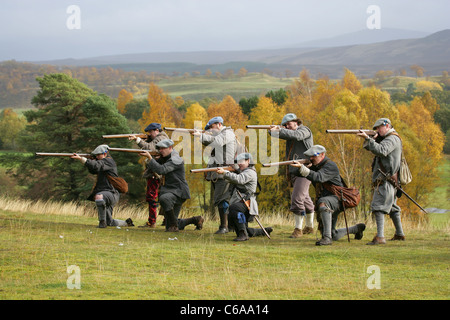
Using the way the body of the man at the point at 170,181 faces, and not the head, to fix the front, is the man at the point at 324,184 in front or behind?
behind

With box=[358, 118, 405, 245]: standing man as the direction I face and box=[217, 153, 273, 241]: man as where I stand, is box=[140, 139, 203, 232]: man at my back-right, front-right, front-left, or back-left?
back-left

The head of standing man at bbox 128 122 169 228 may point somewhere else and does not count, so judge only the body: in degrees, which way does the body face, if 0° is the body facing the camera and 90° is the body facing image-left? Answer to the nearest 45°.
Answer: approximately 90°

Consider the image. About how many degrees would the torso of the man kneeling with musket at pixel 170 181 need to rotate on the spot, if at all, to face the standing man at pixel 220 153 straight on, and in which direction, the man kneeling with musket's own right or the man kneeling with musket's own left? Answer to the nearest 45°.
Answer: approximately 180°

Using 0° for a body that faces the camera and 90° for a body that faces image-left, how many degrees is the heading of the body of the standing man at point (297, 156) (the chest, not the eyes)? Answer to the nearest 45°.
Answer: approximately 45°

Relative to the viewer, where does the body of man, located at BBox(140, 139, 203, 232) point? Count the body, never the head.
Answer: to the viewer's left

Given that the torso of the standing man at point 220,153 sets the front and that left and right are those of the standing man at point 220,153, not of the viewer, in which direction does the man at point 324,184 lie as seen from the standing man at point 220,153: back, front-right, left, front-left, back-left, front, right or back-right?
back-left

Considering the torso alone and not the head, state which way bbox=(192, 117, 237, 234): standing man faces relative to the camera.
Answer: to the viewer's left

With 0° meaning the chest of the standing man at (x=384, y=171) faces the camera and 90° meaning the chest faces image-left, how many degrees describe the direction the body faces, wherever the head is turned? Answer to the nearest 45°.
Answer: approximately 90°
